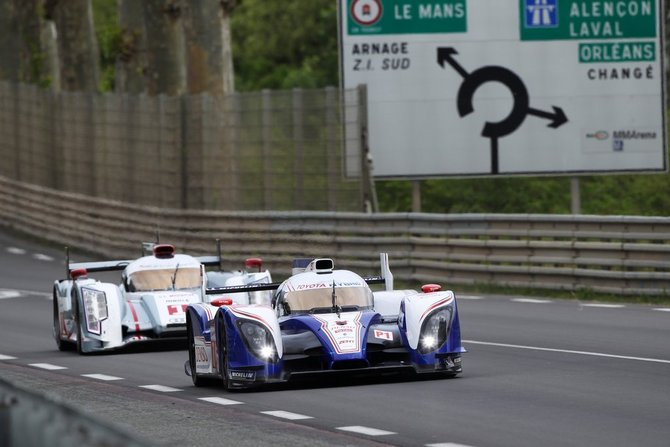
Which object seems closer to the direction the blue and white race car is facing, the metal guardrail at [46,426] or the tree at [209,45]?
the metal guardrail

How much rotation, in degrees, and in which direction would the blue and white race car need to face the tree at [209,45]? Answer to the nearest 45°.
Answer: approximately 180°

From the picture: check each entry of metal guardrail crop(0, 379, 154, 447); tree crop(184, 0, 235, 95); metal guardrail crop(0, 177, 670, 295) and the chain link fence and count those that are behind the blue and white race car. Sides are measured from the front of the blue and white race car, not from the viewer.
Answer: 3

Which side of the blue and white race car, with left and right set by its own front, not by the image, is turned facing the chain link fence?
back

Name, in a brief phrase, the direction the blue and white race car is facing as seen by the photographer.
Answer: facing the viewer

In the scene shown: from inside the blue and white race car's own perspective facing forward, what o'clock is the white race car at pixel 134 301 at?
The white race car is roughly at 5 o'clock from the blue and white race car.

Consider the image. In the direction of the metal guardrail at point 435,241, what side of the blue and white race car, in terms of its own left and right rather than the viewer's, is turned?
back

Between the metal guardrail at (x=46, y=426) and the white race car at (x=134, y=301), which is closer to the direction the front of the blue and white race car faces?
the metal guardrail

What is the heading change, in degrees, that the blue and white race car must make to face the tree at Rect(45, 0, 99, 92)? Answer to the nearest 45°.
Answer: approximately 180°

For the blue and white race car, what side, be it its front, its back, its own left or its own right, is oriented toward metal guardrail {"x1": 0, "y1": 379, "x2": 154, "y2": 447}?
front
